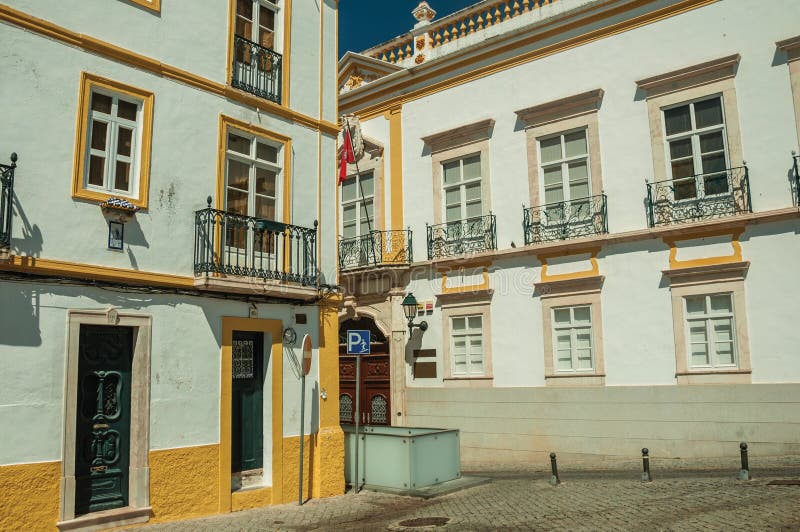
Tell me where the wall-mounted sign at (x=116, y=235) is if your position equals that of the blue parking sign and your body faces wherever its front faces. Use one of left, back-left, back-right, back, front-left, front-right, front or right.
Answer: front-right

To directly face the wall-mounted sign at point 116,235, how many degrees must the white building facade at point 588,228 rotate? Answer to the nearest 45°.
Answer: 0° — it already faces it

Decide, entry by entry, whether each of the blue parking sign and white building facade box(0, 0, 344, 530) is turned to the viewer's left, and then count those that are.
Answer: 0

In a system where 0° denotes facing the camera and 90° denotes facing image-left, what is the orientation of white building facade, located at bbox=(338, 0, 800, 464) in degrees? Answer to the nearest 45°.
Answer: approximately 45°

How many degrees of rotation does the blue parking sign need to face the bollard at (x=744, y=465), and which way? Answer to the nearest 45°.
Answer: approximately 90° to its left

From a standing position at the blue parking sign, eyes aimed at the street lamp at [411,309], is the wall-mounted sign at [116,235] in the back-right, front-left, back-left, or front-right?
back-left

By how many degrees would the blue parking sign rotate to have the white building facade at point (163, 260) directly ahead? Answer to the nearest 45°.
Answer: approximately 45° to its right

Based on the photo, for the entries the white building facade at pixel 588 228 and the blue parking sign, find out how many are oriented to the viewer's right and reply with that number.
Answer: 0
